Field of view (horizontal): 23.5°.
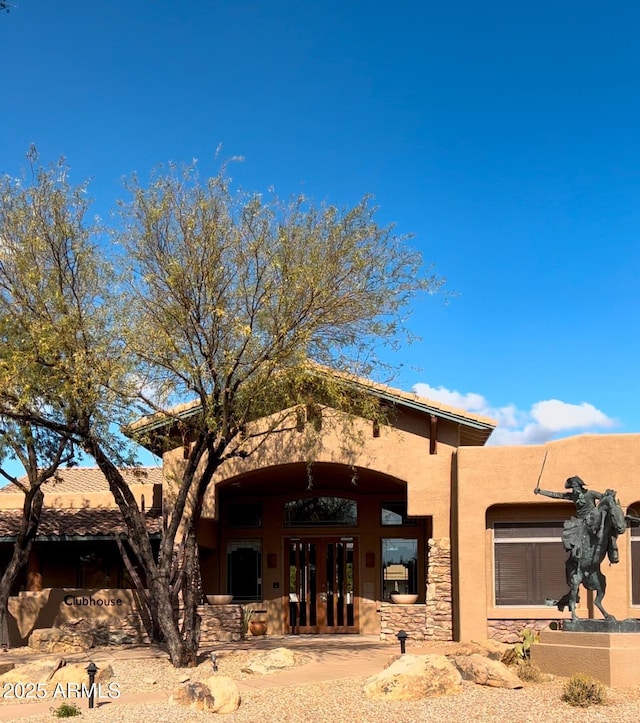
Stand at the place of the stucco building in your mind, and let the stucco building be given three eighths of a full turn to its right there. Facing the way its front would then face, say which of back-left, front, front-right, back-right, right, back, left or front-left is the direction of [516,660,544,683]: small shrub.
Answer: back-left

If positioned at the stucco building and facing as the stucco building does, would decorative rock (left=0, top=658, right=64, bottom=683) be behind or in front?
in front

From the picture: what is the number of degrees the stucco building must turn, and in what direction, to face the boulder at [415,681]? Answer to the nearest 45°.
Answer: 0° — it already faces it

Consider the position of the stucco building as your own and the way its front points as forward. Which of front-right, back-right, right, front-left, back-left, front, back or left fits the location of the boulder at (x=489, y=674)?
front

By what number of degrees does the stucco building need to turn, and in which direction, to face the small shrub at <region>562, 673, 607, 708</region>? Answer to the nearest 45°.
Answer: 0° — it already faces it

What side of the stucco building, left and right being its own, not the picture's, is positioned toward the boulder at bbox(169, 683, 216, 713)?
front

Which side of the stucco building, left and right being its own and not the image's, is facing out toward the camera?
front

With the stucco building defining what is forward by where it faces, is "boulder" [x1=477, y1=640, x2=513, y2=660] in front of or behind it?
in front

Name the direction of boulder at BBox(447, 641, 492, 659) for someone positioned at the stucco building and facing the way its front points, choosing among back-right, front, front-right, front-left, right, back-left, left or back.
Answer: front
